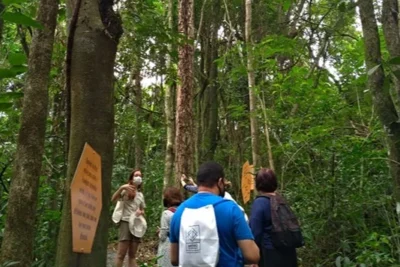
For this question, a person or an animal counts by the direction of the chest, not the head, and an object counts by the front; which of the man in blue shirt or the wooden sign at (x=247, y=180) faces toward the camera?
the wooden sign

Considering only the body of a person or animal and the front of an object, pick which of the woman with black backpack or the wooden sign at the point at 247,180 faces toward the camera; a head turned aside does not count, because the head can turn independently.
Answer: the wooden sign

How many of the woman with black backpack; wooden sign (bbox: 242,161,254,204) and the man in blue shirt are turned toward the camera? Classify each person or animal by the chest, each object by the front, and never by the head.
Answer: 1

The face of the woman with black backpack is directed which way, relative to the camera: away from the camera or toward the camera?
away from the camera

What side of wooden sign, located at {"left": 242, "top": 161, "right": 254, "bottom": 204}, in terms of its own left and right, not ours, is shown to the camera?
front

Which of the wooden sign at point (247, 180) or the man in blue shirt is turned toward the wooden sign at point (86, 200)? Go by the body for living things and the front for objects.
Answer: the wooden sign at point (247, 180)

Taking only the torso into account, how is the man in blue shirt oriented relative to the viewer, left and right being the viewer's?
facing away from the viewer

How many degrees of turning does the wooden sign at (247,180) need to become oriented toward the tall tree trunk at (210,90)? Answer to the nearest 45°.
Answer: approximately 180°

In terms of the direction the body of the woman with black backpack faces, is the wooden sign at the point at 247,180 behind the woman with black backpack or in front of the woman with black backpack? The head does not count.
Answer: in front

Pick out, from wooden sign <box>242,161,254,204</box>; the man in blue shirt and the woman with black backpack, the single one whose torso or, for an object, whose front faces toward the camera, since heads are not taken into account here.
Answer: the wooden sign

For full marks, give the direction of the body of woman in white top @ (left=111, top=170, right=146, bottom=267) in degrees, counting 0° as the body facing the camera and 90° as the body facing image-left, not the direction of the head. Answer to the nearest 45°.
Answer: approximately 315°

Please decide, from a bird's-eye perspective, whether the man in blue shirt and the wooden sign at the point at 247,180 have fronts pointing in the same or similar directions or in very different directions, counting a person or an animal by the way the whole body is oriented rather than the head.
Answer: very different directions

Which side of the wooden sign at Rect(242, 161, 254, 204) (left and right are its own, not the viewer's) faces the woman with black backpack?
front

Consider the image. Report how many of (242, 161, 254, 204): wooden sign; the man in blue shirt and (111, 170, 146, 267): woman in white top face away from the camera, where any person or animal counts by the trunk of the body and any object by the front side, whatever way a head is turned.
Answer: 1

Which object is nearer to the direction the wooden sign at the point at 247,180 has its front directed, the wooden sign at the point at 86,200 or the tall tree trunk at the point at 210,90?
the wooden sign

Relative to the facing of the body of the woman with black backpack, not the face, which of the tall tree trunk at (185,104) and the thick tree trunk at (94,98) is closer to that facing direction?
the tall tree trunk

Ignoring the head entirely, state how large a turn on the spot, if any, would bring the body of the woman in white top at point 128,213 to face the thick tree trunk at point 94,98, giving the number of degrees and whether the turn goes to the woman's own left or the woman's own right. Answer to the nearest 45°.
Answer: approximately 45° to the woman's own right

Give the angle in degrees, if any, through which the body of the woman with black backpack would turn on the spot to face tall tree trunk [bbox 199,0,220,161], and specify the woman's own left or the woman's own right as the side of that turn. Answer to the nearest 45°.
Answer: approximately 45° to the woman's own right
